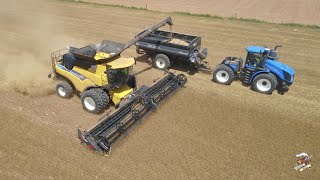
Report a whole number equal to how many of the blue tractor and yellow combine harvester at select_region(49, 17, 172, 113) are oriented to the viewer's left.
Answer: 0

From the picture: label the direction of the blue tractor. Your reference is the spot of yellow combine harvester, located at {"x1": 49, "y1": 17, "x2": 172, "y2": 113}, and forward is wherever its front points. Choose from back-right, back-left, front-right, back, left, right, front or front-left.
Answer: front-left

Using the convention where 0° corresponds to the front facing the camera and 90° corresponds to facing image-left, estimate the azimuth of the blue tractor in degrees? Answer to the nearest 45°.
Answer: approximately 315°

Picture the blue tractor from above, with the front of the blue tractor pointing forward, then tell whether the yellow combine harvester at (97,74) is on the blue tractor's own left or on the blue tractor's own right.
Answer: on the blue tractor's own right
